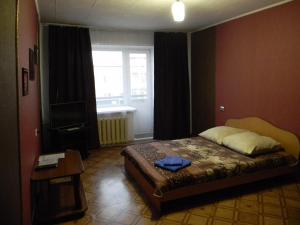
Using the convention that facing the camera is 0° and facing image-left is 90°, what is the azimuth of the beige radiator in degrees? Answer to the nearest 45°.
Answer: approximately 0°

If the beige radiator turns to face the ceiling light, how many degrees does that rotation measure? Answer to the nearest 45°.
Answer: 0° — it already faces it

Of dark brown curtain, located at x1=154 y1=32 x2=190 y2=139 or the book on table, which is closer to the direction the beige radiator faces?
the book on table

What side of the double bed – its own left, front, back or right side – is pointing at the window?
right

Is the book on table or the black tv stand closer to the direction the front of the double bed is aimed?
the book on table

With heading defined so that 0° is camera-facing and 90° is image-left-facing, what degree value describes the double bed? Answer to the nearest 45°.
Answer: approximately 45°
